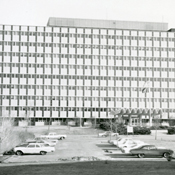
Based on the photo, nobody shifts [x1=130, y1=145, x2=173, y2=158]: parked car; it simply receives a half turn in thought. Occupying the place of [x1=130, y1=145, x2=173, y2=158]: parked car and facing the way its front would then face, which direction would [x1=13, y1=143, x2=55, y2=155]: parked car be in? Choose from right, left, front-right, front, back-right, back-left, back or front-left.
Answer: front

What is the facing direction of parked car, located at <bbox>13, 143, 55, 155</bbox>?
to the viewer's left

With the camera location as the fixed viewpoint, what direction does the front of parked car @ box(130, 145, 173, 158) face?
facing to the right of the viewer
